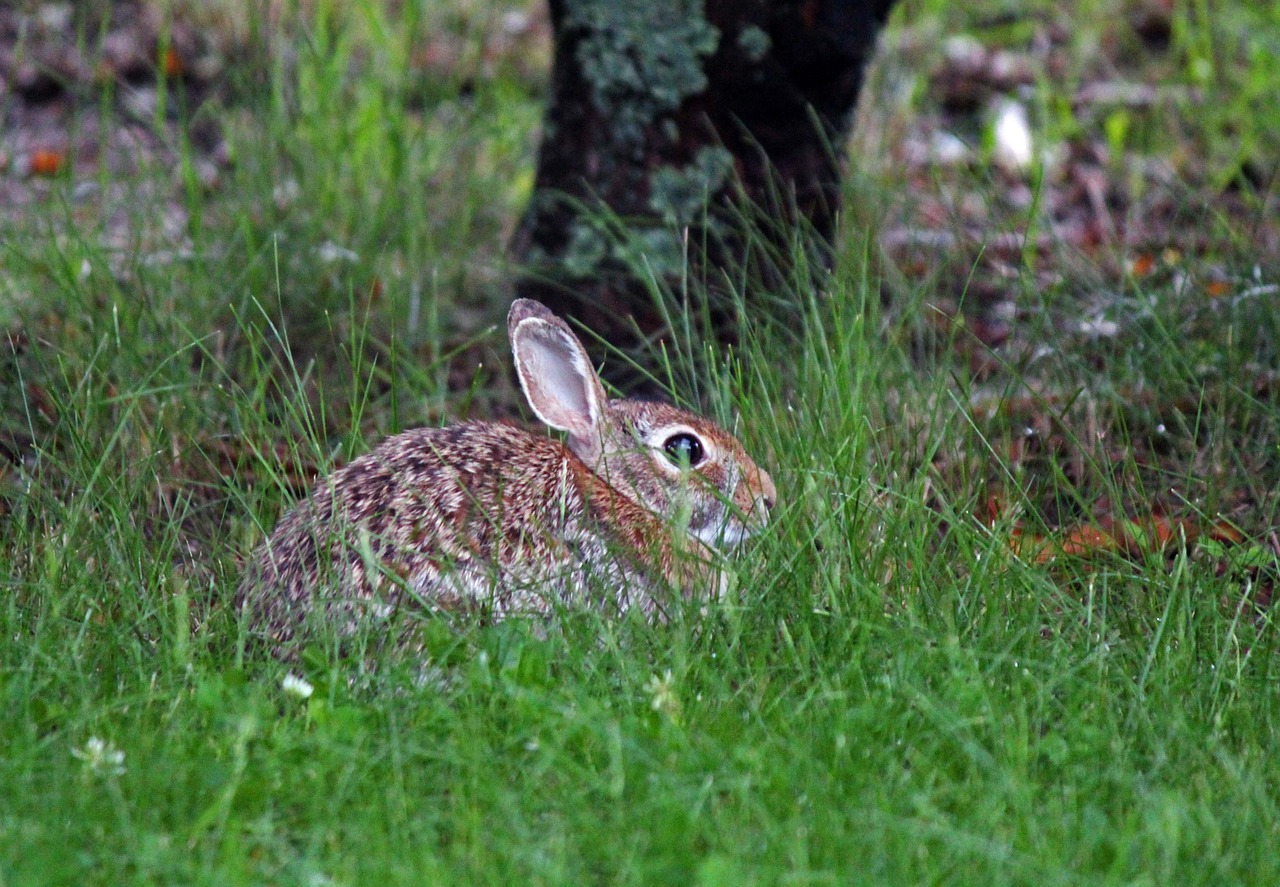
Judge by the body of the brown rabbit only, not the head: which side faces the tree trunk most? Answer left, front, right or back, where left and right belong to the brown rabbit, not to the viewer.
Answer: left

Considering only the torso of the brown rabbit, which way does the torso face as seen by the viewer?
to the viewer's right

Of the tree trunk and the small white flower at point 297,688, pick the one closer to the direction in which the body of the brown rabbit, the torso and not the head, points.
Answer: the tree trunk

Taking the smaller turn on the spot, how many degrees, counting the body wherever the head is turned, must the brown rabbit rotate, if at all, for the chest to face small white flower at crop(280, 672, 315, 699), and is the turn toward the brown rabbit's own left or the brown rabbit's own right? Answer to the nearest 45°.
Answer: approximately 135° to the brown rabbit's own right

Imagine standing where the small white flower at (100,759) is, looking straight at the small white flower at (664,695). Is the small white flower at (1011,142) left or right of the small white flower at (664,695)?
left

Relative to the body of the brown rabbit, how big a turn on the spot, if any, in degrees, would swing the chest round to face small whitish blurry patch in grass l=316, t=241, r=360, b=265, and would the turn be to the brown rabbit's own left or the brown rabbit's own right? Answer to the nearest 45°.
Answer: approximately 90° to the brown rabbit's own left

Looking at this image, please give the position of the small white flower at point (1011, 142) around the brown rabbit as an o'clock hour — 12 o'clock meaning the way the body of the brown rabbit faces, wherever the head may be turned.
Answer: The small white flower is roughly at 10 o'clock from the brown rabbit.

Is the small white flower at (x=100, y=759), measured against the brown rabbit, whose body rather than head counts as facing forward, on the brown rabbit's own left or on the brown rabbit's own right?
on the brown rabbit's own right
